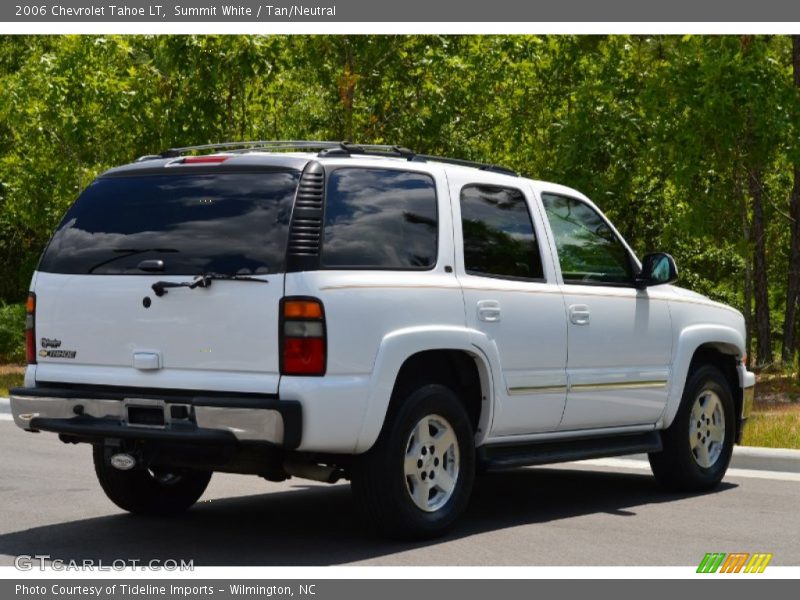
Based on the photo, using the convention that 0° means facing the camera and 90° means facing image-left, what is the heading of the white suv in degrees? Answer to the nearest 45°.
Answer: approximately 225°
